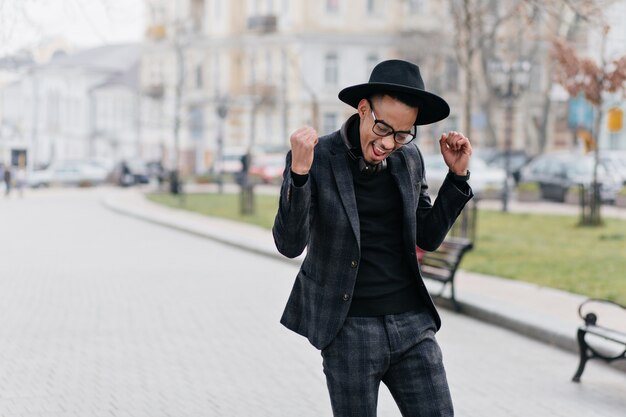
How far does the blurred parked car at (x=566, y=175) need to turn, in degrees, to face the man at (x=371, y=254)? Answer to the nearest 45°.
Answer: approximately 90° to its left

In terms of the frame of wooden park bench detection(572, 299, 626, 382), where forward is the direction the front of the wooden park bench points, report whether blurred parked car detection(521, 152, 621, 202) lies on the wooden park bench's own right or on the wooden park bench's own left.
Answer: on the wooden park bench's own right

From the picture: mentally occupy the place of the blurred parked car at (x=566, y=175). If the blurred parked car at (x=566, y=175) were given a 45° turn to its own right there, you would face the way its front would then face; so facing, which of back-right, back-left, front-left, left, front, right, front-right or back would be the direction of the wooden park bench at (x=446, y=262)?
back-left

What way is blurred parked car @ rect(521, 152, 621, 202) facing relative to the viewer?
to the viewer's left

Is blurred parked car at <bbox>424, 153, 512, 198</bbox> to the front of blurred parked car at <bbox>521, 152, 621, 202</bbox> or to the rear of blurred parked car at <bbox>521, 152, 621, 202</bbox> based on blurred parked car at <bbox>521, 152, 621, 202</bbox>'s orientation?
to the front

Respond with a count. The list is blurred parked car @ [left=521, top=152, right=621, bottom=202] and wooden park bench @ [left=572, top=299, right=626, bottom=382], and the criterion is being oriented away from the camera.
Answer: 0

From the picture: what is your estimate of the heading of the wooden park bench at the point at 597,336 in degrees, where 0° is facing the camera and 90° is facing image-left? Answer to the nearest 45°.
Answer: approximately 45°

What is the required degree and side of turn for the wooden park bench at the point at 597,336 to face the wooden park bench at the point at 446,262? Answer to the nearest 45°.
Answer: approximately 90° to its right

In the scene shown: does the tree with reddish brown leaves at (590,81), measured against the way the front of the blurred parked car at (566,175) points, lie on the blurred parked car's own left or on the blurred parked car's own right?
on the blurred parked car's own left

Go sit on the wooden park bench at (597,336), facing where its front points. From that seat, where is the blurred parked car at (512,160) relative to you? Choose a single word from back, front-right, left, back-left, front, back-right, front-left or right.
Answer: back-right

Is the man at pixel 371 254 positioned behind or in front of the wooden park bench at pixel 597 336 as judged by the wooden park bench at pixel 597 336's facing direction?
in front
